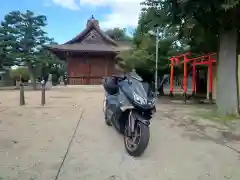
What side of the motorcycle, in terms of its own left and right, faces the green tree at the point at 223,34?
left

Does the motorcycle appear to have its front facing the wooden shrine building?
no

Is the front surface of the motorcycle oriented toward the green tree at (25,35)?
no

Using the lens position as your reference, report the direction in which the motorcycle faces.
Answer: facing the viewer and to the right of the viewer
